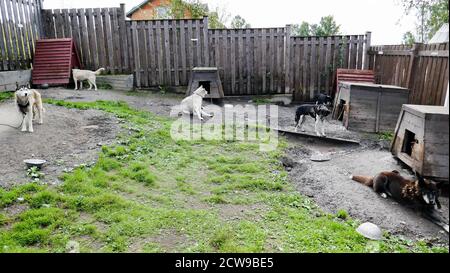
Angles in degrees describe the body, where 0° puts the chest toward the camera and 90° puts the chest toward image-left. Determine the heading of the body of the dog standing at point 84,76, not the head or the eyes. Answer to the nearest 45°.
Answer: approximately 90°

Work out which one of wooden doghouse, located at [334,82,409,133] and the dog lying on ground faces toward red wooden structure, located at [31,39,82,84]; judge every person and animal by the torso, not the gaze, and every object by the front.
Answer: the wooden doghouse

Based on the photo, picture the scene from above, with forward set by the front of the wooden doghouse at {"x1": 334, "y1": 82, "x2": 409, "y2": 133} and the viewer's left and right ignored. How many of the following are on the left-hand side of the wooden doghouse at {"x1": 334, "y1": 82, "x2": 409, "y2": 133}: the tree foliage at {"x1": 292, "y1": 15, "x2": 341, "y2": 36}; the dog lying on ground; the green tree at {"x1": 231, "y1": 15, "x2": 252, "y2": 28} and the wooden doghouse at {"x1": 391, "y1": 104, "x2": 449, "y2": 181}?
2

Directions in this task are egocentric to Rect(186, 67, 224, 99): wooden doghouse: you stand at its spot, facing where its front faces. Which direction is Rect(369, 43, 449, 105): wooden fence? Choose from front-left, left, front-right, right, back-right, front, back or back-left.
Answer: front-left

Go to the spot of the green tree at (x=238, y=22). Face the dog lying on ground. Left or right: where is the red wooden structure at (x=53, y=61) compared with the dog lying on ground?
right

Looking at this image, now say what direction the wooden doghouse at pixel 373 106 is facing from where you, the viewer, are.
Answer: facing to the left of the viewer

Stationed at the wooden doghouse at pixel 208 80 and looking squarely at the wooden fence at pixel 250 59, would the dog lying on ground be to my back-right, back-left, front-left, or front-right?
back-right

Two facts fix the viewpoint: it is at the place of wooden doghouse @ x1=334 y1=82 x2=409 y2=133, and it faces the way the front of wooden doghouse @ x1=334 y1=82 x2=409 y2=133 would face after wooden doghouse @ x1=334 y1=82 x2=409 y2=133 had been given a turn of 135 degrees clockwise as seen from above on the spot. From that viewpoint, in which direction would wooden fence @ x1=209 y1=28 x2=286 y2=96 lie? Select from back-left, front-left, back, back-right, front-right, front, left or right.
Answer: left

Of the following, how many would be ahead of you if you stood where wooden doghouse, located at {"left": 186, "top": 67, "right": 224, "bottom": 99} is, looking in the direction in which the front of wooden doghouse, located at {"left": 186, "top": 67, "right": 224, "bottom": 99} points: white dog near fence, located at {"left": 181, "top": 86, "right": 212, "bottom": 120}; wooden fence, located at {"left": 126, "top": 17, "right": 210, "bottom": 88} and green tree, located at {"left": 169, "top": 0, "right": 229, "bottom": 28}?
1

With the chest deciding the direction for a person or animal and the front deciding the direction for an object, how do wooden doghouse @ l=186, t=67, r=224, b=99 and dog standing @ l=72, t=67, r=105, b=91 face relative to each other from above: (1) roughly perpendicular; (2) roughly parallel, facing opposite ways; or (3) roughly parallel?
roughly perpendicular

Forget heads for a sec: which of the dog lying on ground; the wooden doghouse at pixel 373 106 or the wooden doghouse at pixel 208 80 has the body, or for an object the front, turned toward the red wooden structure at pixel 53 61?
the wooden doghouse at pixel 373 106
